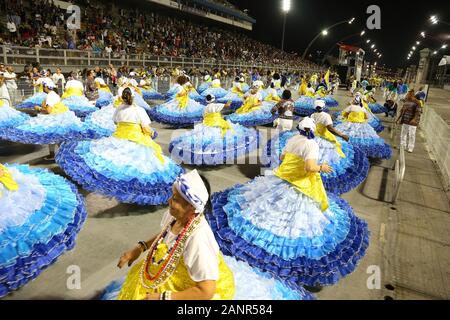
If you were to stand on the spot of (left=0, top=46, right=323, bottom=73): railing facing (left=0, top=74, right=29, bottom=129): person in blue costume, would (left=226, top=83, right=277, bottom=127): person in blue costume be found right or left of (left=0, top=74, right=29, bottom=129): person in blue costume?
left

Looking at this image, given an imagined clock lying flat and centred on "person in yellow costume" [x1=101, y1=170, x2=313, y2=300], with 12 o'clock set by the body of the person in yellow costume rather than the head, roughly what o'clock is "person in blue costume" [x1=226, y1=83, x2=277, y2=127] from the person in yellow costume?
The person in blue costume is roughly at 5 o'clock from the person in yellow costume.

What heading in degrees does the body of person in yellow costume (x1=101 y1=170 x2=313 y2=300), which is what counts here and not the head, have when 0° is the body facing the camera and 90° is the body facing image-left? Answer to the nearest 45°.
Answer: approximately 45°

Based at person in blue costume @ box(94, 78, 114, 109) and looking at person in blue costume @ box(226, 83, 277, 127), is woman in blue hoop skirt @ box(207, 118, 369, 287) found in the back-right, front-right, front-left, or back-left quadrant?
front-right

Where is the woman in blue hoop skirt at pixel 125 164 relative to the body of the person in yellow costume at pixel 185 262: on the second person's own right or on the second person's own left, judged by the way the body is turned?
on the second person's own right

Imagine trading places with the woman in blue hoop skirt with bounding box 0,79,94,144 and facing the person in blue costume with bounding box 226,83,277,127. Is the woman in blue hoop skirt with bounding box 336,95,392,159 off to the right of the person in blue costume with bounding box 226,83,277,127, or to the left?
right
